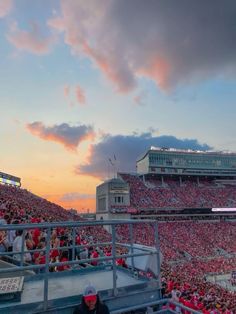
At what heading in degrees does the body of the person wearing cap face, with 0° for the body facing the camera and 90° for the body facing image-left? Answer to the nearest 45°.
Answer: approximately 0°
